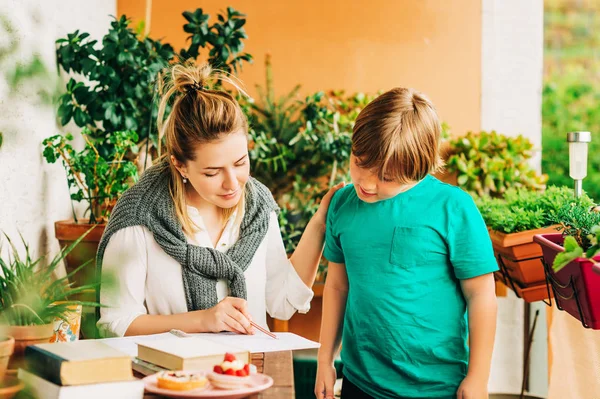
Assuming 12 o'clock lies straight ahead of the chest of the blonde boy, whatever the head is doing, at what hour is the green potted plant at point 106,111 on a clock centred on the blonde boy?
The green potted plant is roughly at 3 o'clock from the blonde boy.

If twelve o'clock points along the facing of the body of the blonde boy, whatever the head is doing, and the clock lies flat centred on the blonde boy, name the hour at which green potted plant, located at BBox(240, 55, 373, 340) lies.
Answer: The green potted plant is roughly at 4 o'clock from the blonde boy.

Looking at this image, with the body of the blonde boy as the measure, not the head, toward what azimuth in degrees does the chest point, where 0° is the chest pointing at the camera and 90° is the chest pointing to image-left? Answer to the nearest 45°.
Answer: approximately 45°

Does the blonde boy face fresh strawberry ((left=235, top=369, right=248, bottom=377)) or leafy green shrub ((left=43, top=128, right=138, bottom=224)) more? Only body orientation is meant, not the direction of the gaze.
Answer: the fresh strawberry

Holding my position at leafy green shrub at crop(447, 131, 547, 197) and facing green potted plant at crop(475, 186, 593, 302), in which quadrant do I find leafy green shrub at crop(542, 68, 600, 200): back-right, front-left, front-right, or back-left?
back-left
